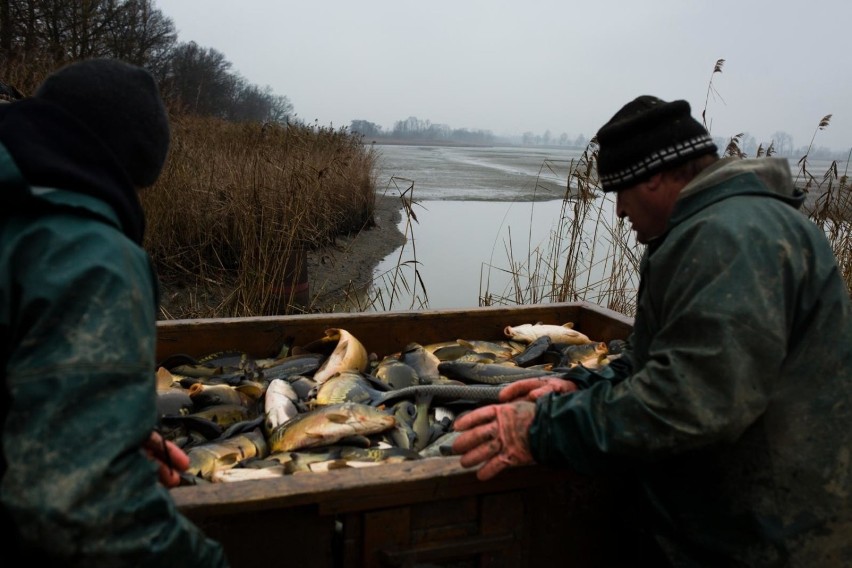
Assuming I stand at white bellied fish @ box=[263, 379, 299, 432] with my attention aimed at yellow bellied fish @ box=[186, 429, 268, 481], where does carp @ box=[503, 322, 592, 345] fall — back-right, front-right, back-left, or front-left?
back-left

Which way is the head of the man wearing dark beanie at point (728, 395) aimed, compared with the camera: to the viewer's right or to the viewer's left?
to the viewer's left

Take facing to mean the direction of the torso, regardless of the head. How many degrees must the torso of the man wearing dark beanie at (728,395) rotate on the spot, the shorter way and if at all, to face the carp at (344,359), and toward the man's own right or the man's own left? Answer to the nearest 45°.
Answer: approximately 45° to the man's own right

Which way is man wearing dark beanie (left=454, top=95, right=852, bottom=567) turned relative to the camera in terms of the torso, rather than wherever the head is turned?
to the viewer's left

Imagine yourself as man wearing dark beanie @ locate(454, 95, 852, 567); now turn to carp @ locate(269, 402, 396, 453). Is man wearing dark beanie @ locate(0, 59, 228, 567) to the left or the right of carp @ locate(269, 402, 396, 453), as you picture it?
left

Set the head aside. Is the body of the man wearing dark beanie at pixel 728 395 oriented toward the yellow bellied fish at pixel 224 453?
yes

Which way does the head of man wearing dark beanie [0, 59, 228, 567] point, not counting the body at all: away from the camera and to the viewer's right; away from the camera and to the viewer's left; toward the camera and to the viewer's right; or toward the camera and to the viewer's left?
away from the camera and to the viewer's right

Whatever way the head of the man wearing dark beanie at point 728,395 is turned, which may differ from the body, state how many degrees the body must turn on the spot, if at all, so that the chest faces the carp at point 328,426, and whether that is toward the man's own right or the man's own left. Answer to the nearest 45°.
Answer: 0° — they already face it

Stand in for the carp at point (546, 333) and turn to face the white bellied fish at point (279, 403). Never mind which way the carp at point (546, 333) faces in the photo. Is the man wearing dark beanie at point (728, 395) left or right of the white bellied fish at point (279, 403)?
left

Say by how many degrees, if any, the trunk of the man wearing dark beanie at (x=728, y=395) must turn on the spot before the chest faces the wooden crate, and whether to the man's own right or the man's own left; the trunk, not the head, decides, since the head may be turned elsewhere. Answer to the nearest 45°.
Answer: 0° — they already face it
